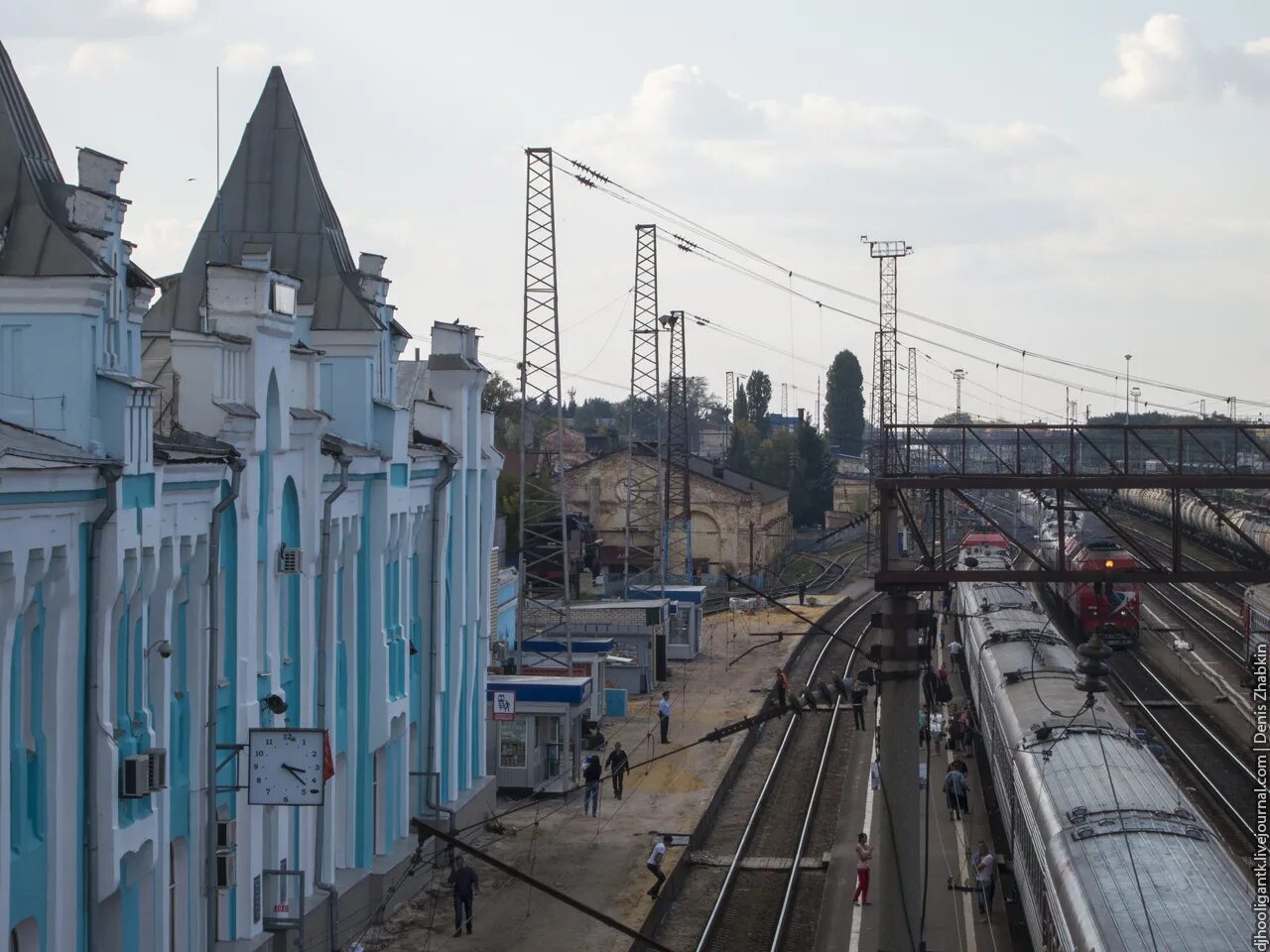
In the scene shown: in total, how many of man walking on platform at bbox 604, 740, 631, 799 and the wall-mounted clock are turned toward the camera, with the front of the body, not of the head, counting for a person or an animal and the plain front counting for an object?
2

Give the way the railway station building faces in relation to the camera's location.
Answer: facing the viewer and to the right of the viewer

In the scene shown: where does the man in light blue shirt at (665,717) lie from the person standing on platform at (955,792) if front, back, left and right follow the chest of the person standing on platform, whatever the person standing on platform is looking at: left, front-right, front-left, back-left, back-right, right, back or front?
front-left

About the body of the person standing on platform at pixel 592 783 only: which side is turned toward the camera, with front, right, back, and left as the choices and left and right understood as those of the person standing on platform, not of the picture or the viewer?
back

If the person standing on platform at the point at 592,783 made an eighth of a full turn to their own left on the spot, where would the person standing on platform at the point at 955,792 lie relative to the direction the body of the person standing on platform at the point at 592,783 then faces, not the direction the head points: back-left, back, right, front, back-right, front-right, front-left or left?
back-right

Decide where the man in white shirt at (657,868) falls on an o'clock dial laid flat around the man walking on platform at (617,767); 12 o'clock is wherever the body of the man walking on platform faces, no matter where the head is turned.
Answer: The man in white shirt is roughly at 12 o'clock from the man walking on platform.

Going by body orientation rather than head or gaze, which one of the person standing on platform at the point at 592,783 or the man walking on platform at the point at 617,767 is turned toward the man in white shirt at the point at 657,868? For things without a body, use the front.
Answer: the man walking on platform

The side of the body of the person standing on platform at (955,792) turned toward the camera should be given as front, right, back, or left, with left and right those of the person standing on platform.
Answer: back

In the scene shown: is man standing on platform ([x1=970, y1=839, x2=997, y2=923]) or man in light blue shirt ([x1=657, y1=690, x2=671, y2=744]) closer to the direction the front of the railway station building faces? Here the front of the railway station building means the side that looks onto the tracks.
the man standing on platform

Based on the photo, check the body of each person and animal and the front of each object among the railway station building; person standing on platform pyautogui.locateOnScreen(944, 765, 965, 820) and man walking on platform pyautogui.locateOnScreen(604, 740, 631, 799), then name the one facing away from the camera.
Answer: the person standing on platform

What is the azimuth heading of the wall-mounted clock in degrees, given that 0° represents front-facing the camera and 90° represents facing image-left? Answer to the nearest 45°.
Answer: approximately 0°

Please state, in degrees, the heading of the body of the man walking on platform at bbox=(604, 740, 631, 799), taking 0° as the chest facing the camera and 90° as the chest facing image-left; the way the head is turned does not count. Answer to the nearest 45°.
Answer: approximately 0°

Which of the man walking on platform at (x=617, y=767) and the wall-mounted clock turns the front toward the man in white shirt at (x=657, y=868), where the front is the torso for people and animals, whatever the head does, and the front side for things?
the man walking on platform
